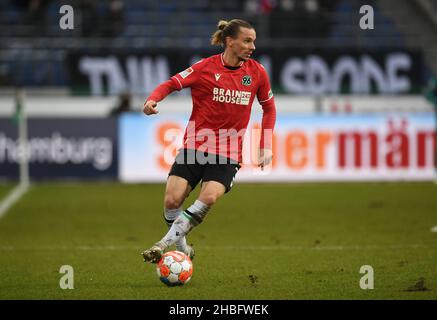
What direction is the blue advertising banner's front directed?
toward the camera

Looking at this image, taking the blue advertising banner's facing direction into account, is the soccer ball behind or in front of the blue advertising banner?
in front

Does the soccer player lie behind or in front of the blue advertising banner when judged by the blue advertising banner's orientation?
in front
